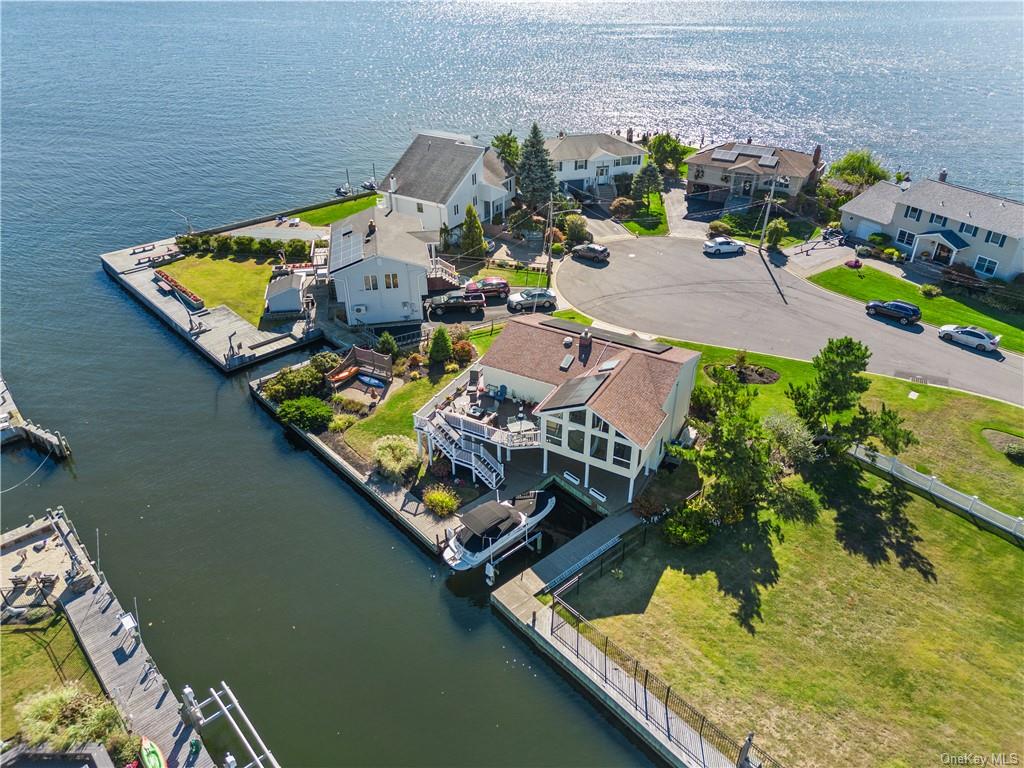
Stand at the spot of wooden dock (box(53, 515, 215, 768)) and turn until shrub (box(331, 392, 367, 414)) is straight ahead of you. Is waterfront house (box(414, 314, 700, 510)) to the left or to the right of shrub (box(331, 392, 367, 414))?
right
